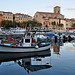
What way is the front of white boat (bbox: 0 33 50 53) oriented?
to the viewer's right
